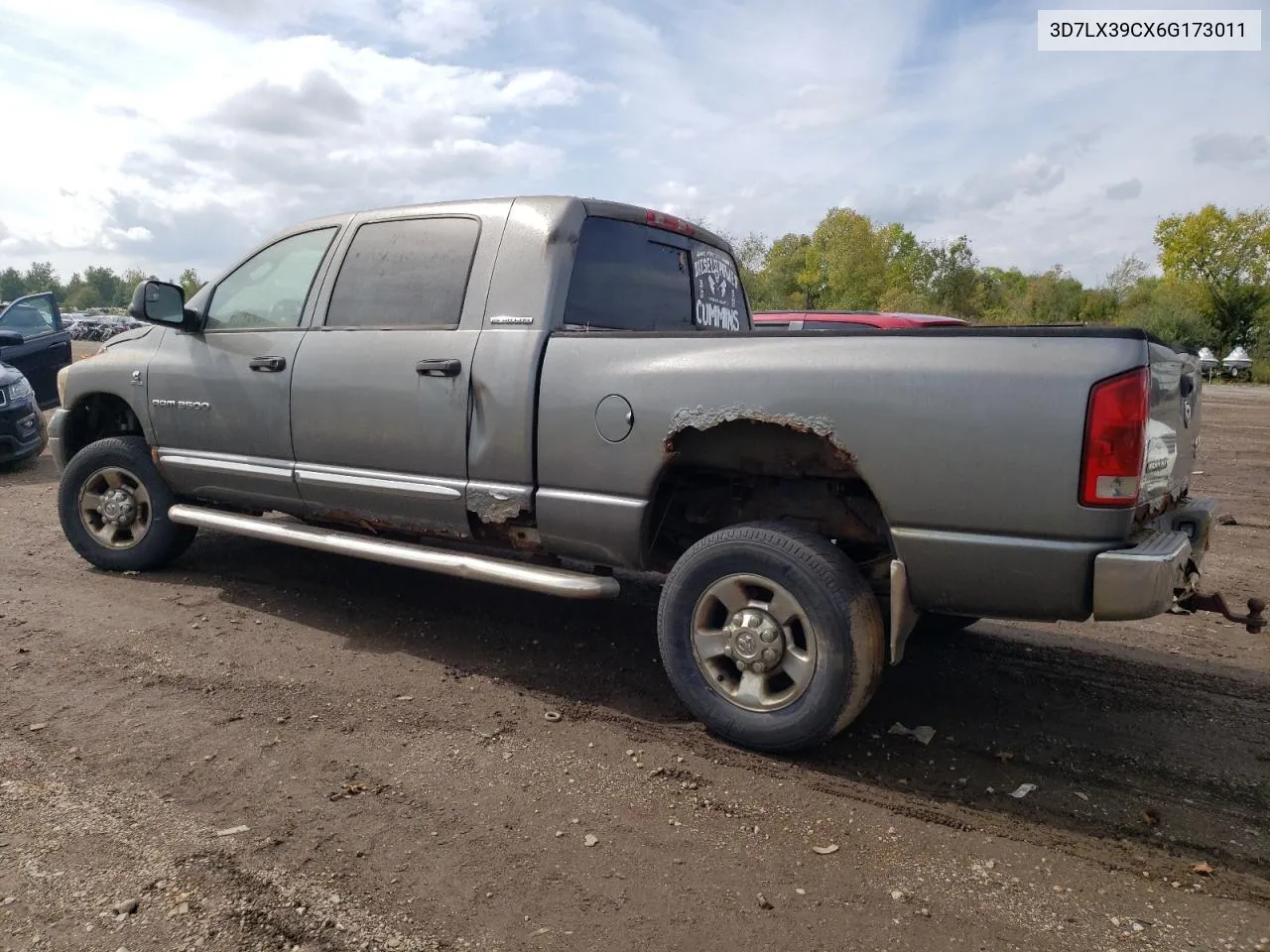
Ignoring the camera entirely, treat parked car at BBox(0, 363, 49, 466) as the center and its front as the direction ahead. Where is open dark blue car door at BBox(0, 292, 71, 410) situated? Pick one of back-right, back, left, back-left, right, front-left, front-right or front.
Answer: back-left

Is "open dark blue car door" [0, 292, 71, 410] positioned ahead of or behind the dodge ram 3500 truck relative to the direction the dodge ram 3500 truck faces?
ahead

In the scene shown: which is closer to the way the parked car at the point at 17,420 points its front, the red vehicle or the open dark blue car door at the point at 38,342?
the red vehicle

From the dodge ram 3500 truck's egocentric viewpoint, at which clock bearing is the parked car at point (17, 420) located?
The parked car is roughly at 12 o'clock from the dodge ram 3500 truck.

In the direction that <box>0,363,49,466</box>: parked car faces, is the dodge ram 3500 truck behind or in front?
in front

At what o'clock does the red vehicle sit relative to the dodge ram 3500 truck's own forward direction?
The red vehicle is roughly at 2 o'clock from the dodge ram 3500 truck.

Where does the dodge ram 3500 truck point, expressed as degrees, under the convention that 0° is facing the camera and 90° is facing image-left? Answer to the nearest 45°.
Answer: approximately 135°

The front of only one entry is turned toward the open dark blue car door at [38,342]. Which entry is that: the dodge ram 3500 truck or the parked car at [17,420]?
the dodge ram 3500 truck

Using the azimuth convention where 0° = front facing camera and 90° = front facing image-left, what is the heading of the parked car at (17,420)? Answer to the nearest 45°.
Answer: approximately 315°
